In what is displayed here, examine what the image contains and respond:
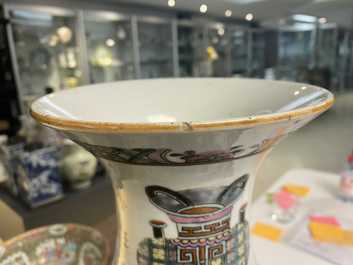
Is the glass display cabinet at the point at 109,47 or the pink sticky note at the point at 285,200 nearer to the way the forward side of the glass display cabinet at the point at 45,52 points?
the pink sticky note

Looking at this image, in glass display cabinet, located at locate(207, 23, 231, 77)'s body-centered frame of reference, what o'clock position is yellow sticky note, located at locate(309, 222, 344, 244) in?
The yellow sticky note is roughly at 12 o'clock from the glass display cabinet.

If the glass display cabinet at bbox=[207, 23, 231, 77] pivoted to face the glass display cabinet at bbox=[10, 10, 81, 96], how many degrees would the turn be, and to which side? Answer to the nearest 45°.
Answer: approximately 45° to its right

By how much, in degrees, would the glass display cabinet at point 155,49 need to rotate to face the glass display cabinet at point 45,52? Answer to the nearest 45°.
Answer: approximately 45° to its right

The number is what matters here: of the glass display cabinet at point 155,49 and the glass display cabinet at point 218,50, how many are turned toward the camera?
2

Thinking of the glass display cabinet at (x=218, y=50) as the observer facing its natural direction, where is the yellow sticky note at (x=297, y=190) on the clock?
The yellow sticky note is roughly at 12 o'clock from the glass display cabinet.

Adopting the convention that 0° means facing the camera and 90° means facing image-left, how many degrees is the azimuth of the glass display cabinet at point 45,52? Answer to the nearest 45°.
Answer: approximately 315°

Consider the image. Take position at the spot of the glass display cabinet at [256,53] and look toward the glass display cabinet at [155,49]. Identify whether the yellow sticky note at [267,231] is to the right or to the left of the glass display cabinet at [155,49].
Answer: left
